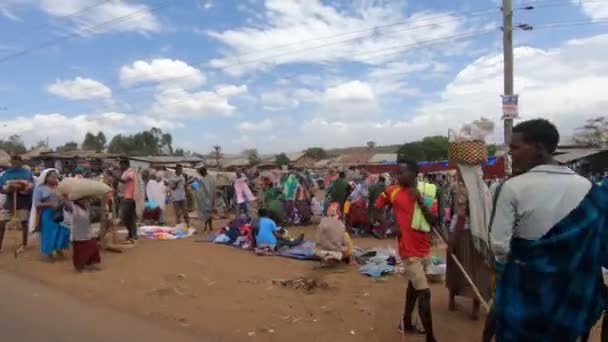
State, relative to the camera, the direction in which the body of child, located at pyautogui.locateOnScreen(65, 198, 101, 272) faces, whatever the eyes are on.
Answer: away from the camera

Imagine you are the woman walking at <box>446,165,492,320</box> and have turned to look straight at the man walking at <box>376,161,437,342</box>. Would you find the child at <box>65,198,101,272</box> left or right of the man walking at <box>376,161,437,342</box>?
right

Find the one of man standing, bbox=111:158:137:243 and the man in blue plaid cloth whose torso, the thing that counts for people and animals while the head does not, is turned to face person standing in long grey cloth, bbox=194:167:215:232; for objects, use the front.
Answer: the man in blue plaid cloth

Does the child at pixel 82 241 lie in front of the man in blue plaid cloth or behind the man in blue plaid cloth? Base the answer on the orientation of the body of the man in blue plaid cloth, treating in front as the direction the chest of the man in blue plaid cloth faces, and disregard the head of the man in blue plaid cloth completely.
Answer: in front

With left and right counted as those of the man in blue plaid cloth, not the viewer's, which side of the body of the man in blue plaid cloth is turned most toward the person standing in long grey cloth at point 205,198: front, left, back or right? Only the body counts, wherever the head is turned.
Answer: front

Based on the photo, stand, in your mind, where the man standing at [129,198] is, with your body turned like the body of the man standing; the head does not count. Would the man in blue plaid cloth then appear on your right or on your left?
on your left

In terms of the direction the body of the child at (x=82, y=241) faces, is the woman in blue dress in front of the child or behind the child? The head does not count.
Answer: in front

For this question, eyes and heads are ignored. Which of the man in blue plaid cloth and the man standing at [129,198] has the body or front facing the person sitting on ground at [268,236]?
the man in blue plaid cloth
